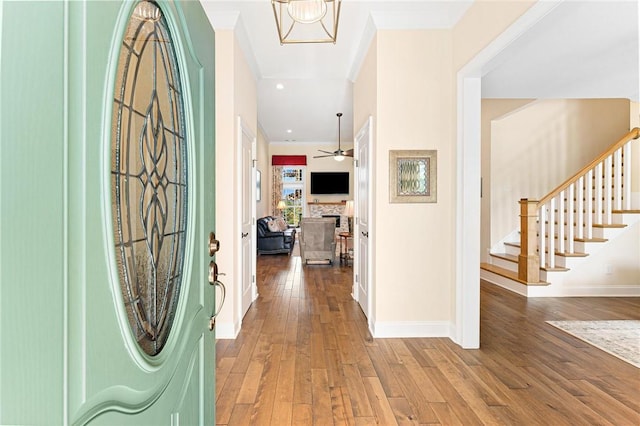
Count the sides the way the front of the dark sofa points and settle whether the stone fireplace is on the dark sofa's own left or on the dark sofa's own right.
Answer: on the dark sofa's own left

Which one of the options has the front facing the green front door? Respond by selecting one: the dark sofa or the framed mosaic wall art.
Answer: the framed mosaic wall art

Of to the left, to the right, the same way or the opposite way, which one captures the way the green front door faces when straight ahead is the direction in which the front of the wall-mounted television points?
to the left

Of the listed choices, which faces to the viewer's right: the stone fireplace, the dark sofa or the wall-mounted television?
the dark sofa

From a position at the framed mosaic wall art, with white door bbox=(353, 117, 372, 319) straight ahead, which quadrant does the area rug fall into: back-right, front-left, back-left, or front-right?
back-right

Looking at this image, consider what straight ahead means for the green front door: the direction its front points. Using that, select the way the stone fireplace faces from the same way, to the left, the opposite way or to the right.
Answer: to the right

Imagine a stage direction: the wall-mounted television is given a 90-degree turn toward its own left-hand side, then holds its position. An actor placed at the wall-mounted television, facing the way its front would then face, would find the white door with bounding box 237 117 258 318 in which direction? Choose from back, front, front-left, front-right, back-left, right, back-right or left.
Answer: right

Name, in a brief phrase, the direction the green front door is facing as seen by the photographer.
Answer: facing the viewer and to the right of the viewer

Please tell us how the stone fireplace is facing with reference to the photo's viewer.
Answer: facing the viewer

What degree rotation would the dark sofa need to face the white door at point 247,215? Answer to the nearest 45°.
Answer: approximately 90° to its right

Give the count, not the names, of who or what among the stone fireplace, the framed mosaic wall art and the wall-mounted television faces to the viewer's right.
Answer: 0

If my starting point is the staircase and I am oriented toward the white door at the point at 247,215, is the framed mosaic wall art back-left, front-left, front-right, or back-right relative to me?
front-left

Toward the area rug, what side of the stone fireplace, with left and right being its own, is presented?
front

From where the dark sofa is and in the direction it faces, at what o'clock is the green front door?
The green front door is roughly at 3 o'clock from the dark sofa.

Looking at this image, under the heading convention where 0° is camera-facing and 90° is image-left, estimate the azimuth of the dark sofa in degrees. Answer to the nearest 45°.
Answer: approximately 270°

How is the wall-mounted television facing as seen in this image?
toward the camera
